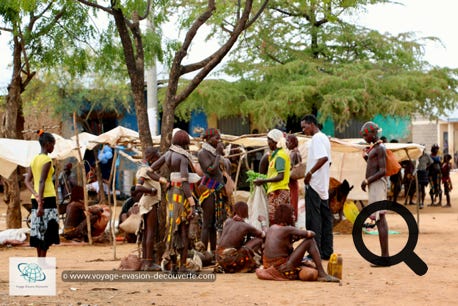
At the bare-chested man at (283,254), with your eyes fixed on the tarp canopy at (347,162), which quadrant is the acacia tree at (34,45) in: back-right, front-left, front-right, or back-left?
front-left

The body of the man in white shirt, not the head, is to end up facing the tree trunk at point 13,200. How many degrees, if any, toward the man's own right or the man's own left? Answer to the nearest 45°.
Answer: approximately 45° to the man's own right

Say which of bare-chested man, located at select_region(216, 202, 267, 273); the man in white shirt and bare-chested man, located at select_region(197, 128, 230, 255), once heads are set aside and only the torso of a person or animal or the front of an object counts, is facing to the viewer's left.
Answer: the man in white shirt

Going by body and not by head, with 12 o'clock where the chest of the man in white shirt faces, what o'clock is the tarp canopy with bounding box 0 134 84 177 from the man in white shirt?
The tarp canopy is roughly at 1 o'clock from the man in white shirt.

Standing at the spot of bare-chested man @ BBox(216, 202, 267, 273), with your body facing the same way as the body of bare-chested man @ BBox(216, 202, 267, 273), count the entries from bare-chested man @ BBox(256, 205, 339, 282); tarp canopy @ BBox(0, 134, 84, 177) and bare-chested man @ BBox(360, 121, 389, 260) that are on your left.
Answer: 1

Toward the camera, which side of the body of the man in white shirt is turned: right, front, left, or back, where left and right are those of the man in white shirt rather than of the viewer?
left

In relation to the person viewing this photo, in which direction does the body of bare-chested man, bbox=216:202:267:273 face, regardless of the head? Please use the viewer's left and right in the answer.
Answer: facing away from the viewer and to the right of the viewer

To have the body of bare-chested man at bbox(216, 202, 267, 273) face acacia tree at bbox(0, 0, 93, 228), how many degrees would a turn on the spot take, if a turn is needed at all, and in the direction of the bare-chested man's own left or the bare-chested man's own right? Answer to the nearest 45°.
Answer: approximately 90° to the bare-chested man's own left

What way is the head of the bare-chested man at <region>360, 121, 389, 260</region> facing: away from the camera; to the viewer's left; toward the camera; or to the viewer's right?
to the viewer's left
